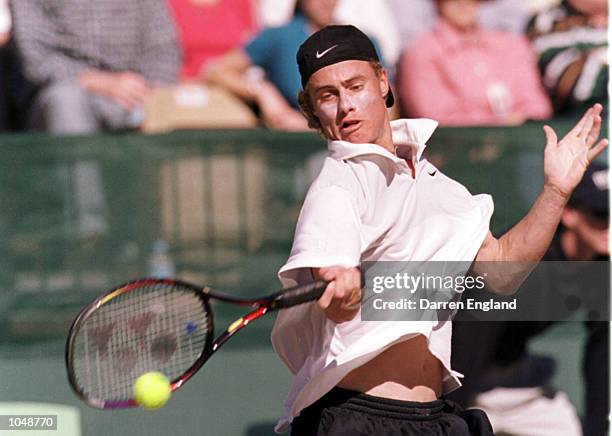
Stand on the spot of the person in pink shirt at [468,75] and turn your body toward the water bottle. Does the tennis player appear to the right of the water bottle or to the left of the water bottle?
left

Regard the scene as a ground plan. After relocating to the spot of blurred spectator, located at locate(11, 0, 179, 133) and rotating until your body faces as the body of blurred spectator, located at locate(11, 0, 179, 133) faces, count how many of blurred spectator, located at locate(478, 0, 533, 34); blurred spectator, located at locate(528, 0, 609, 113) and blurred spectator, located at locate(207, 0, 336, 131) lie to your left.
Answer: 3

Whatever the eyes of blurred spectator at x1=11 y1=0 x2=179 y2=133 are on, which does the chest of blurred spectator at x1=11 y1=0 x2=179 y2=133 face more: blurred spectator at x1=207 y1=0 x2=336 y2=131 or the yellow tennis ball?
the yellow tennis ball

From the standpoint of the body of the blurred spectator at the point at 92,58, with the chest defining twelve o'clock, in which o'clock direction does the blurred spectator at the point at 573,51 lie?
the blurred spectator at the point at 573,51 is roughly at 9 o'clock from the blurred spectator at the point at 92,58.

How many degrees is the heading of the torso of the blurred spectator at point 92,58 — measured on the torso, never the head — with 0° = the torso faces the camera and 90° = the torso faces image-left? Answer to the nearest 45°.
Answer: approximately 0°

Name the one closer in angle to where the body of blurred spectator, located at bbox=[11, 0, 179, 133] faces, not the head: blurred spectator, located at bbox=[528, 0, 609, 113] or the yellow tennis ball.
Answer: the yellow tennis ball

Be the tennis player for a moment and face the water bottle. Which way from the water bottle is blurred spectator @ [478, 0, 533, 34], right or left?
right

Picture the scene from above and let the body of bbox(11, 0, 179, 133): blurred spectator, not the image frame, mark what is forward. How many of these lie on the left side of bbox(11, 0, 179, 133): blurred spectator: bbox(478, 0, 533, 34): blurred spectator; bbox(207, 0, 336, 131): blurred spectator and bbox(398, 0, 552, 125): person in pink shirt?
3
